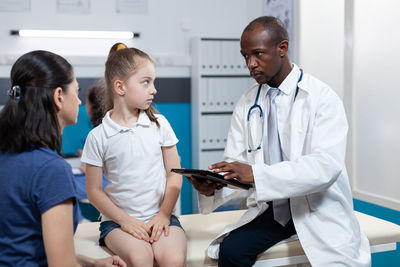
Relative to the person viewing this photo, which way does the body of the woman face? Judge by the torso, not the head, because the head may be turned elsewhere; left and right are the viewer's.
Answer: facing away from the viewer and to the right of the viewer

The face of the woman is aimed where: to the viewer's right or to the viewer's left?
to the viewer's right

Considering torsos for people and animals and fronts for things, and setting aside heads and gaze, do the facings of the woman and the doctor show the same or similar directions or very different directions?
very different directions

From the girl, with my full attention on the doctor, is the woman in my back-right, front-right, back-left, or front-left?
back-right

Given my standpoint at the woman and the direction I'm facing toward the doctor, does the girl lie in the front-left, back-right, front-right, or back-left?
front-left

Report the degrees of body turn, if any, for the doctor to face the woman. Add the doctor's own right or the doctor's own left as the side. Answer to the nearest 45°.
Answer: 0° — they already face them

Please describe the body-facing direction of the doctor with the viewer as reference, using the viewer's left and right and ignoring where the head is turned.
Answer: facing the viewer and to the left of the viewer
